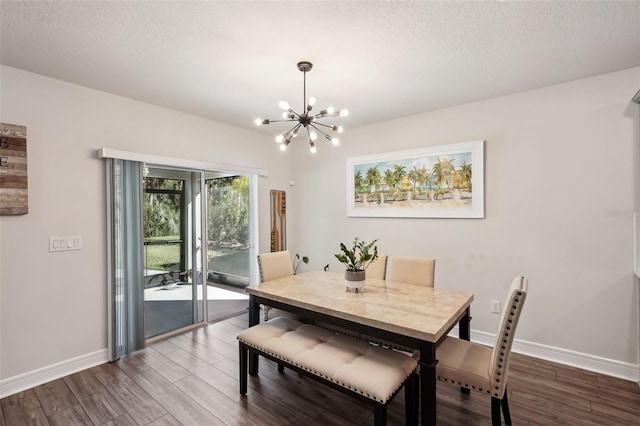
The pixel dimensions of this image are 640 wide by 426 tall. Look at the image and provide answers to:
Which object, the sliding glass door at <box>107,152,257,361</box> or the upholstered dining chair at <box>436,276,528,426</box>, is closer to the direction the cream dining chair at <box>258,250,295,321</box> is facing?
the upholstered dining chair

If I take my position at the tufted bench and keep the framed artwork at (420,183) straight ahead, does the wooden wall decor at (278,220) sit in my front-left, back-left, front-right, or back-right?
front-left

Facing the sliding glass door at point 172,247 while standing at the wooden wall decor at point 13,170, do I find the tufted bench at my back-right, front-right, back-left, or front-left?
front-right

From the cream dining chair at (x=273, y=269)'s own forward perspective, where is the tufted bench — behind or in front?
in front

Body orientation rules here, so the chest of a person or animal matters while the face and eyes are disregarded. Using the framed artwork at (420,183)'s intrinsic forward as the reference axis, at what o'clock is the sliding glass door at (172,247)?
The sliding glass door is roughly at 1 o'clock from the framed artwork.

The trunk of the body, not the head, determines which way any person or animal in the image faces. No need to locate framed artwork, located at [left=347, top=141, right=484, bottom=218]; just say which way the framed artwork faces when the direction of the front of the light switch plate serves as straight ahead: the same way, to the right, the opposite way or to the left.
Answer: to the right

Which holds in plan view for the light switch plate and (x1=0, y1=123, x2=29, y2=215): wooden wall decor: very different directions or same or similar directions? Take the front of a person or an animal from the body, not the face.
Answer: same or similar directions

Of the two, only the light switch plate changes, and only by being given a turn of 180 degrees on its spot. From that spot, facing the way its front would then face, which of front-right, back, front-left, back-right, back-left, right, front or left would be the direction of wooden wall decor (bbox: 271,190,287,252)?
right

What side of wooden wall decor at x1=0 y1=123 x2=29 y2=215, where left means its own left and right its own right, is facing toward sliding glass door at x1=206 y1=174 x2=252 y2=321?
left

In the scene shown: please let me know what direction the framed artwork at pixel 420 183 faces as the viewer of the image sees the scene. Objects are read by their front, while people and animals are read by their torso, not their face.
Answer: facing the viewer and to the left of the viewer
